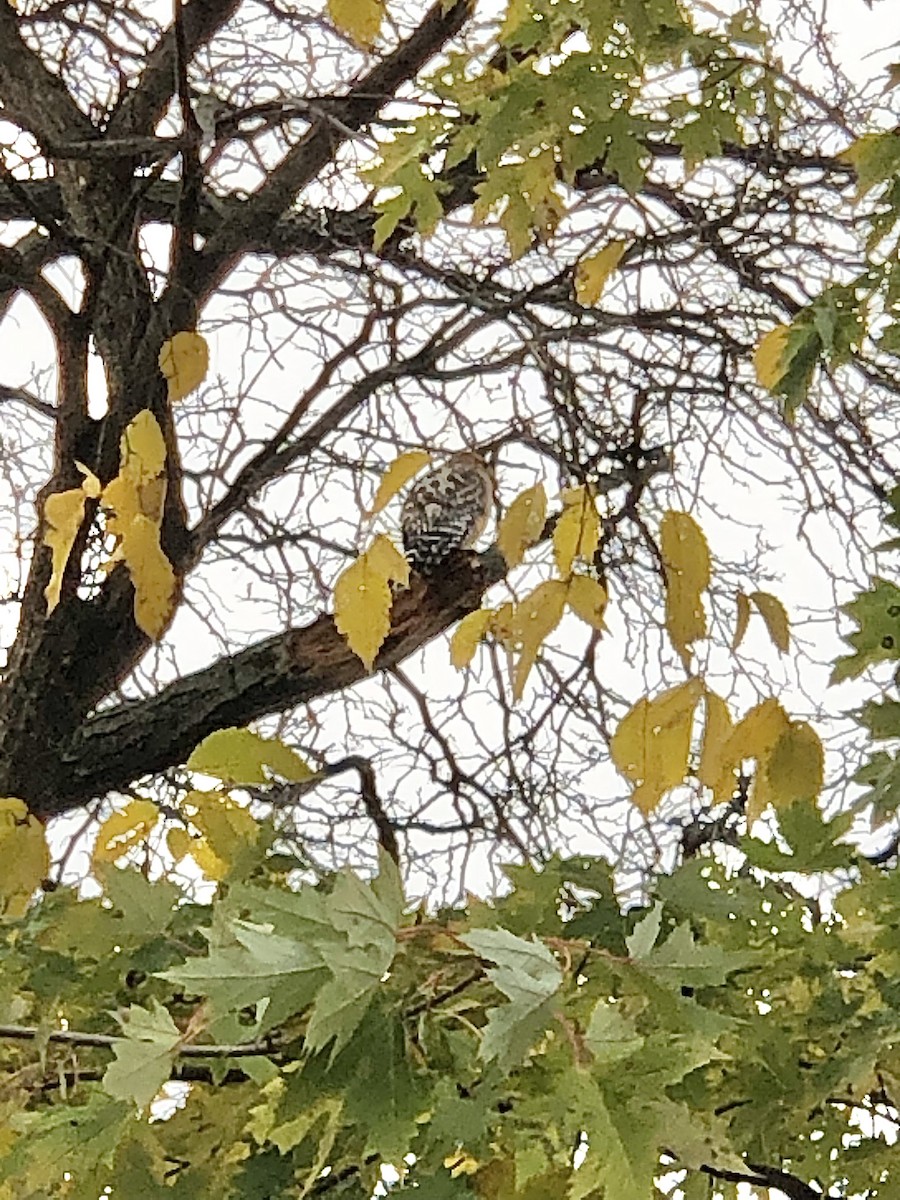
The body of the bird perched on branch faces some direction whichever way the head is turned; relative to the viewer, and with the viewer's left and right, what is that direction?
facing away from the viewer and to the right of the viewer
